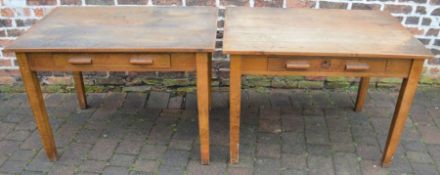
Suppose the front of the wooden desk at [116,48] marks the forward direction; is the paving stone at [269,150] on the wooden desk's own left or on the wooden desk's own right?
on the wooden desk's own left

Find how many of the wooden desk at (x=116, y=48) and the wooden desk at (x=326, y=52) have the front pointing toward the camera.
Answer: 2

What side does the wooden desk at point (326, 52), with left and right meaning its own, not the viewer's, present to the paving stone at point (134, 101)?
right

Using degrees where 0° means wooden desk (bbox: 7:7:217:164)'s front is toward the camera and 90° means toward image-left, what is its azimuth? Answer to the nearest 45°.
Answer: approximately 0°

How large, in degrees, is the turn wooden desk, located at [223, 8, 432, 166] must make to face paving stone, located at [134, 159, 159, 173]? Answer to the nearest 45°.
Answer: approximately 90° to its right

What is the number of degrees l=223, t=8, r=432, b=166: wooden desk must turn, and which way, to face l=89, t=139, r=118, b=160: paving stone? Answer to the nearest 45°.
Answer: approximately 90° to its right

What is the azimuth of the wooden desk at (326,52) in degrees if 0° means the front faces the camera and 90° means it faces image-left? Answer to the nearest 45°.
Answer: approximately 0°

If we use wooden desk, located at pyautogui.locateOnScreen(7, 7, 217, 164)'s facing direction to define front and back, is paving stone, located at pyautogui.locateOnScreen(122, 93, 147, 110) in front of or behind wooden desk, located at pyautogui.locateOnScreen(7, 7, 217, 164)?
behind
